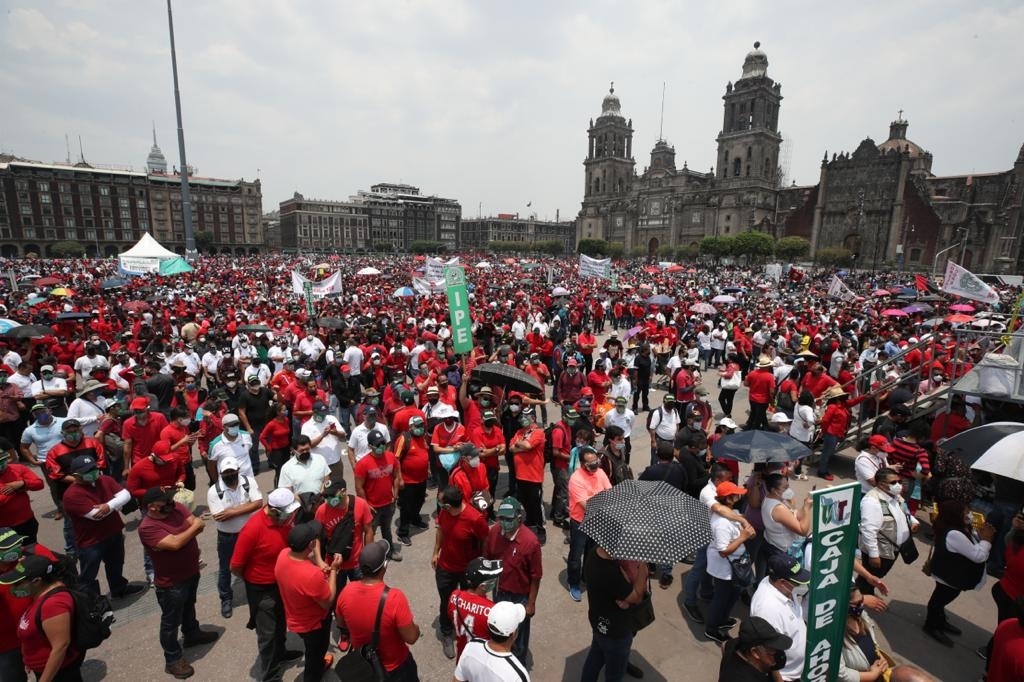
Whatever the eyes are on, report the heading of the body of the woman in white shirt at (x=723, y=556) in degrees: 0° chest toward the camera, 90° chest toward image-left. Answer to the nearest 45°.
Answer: approximately 270°

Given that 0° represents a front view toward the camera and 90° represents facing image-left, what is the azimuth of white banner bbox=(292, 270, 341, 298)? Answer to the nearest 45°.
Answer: approximately 0°

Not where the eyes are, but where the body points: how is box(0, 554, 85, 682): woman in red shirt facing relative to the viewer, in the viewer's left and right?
facing to the left of the viewer

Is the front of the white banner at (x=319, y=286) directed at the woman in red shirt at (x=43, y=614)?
yes

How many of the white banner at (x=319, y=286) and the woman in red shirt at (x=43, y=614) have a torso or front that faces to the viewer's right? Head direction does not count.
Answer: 0

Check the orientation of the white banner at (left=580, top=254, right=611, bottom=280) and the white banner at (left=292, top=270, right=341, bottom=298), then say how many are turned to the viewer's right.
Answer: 0

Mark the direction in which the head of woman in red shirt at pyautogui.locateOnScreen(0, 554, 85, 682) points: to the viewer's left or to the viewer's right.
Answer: to the viewer's left

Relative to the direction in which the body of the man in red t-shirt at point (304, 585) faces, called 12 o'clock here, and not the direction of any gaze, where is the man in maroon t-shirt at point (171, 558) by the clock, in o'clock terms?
the man in maroon t-shirt at point (171, 558) is roughly at 9 o'clock from the man in red t-shirt at point (304, 585).

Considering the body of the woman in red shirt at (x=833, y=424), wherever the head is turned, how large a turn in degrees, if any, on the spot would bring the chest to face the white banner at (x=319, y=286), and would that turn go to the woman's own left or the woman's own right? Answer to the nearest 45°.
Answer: approximately 180°

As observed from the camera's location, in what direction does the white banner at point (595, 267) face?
facing the viewer

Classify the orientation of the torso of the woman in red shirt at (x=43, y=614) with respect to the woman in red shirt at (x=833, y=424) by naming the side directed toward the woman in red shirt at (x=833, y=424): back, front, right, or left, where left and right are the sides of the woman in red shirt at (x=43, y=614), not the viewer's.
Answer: back
